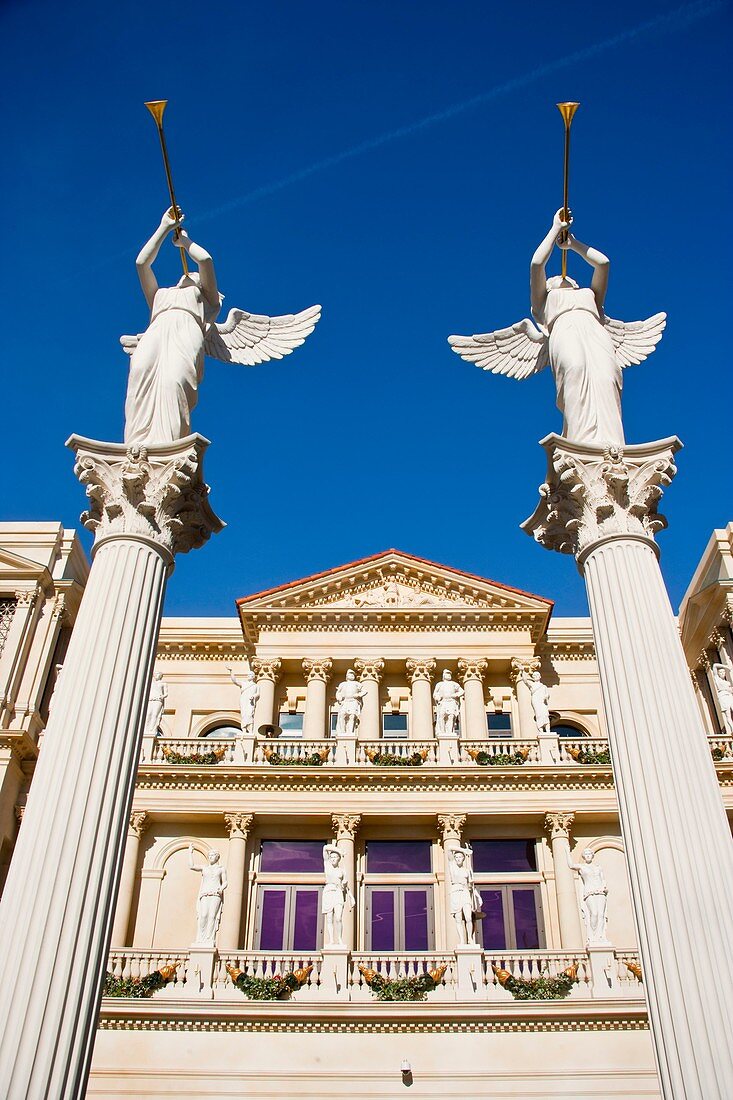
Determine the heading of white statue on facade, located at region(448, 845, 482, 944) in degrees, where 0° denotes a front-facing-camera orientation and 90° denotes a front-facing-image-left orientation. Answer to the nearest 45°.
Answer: approximately 0°

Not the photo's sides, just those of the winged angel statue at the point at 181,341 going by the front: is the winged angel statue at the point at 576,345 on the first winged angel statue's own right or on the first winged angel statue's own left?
on the first winged angel statue's own left

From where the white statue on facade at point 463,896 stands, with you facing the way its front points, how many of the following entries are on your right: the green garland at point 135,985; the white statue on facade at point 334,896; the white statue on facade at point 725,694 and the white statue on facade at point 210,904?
3

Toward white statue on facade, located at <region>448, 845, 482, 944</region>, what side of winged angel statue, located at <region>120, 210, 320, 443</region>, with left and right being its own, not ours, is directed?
back

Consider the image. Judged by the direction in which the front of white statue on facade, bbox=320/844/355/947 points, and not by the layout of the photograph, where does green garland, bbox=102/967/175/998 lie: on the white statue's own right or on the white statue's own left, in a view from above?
on the white statue's own right

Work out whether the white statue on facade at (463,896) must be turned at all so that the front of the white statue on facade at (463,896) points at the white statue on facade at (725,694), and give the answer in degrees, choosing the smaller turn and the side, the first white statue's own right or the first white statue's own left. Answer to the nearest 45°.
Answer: approximately 90° to the first white statue's own left

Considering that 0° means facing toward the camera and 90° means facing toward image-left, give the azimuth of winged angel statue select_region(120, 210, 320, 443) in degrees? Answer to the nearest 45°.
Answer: approximately 45°
